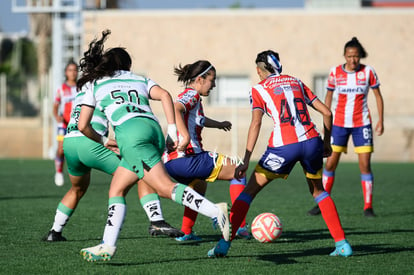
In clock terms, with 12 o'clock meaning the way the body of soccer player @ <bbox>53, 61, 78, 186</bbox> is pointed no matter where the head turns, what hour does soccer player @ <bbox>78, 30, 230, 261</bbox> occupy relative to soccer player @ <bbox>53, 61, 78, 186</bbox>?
soccer player @ <bbox>78, 30, 230, 261</bbox> is roughly at 12 o'clock from soccer player @ <bbox>53, 61, 78, 186</bbox>.

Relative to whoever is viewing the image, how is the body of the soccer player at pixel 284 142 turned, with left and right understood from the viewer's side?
facing away from the viewer and to the left of the viewer

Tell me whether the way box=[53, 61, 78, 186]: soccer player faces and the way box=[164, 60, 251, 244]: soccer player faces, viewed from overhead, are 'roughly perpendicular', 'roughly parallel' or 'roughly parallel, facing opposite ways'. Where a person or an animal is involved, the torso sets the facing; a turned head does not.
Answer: roughly perpendicular

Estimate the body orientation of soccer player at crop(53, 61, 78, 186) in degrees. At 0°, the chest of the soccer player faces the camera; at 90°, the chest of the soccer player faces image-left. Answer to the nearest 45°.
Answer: approximately 0°

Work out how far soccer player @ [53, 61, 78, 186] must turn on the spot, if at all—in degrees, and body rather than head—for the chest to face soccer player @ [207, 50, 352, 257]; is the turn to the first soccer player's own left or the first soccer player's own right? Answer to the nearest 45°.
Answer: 0° — they already face them
